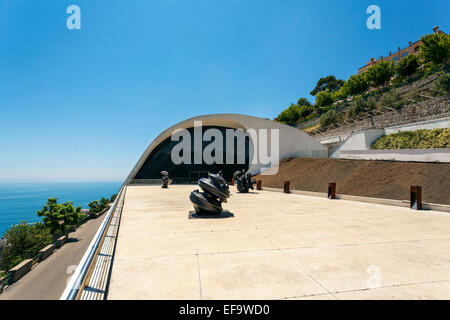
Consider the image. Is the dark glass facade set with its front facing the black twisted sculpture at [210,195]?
yes

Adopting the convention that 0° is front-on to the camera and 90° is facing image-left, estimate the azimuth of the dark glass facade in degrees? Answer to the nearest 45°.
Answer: approximately 0°

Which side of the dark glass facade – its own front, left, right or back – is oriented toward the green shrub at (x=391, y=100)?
left

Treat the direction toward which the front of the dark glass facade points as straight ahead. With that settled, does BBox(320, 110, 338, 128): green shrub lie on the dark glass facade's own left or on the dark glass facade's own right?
on the dark glass facade's own left

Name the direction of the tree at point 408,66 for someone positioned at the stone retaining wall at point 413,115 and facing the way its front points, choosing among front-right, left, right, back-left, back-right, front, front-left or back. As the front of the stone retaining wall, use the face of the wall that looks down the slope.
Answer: back-right

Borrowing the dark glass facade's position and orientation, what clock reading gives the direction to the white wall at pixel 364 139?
The white wall is roughly at 10 o'clock from the dark glass facade.

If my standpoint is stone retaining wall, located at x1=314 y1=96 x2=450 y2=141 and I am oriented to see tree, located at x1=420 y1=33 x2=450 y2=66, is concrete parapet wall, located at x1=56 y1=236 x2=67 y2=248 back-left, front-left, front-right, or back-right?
back-left
